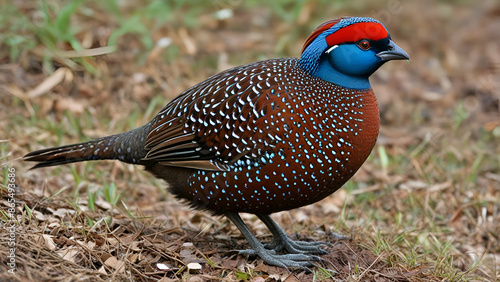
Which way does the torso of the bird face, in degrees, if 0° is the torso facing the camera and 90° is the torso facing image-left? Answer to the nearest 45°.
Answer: approximately 270°
